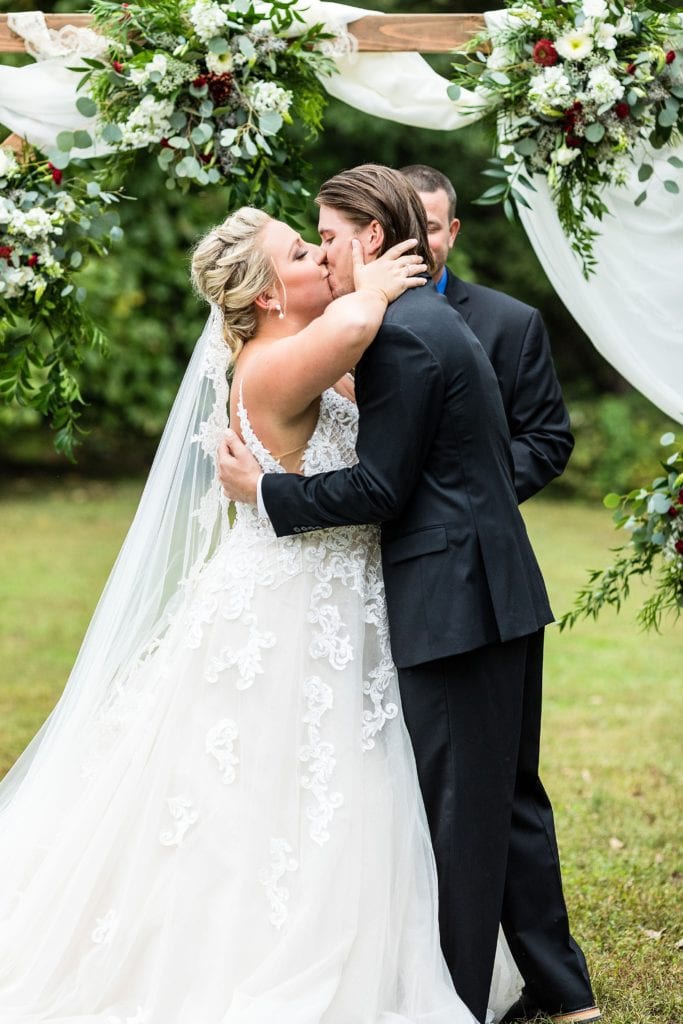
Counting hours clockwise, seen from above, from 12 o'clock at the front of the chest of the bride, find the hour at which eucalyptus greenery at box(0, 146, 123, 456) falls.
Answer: The eucalyptus greenery is roughly at 9 o'clock from the bride.

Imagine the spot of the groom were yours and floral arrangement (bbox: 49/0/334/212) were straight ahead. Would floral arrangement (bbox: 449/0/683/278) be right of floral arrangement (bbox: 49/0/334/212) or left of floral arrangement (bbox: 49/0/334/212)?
right

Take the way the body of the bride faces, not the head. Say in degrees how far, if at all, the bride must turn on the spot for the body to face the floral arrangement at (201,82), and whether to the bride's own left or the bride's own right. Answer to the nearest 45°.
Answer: approximately 90° to the bride's own left

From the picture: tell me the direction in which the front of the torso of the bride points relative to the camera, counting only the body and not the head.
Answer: to the viewer's right

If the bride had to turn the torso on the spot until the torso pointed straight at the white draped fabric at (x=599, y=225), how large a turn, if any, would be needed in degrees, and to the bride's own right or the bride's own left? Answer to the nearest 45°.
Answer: approximately 45° to the bride's own left

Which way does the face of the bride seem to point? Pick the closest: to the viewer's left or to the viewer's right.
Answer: to the viewer's right

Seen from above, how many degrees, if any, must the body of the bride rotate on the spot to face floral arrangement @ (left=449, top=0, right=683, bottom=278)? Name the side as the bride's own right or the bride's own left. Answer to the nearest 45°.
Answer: approximately 45° to the bride's own left

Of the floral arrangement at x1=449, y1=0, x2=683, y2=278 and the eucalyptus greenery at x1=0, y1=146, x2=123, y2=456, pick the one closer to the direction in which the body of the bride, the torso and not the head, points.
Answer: the floral arrangement
